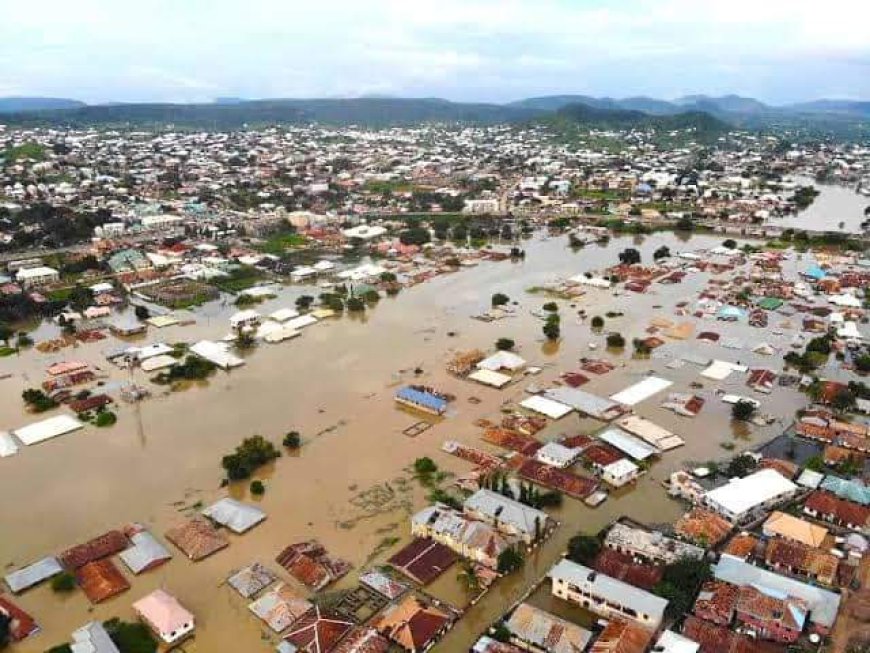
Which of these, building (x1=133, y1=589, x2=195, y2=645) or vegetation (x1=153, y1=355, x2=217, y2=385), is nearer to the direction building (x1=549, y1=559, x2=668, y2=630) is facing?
the building

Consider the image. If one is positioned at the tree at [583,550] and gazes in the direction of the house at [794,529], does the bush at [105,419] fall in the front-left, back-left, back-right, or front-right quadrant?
back-left

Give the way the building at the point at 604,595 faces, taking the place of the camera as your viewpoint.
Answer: facing the viewer and to the left of the viewer

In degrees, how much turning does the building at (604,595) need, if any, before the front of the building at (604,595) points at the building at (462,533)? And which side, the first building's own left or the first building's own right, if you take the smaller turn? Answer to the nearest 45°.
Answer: approximately 45° to the first building's own right

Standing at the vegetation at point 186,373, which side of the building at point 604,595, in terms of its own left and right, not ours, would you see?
right

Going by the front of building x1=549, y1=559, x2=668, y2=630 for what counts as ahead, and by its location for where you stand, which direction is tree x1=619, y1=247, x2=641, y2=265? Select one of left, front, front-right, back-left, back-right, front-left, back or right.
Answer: back-right

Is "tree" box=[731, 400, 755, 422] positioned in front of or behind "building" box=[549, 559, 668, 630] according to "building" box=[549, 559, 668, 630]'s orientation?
behind

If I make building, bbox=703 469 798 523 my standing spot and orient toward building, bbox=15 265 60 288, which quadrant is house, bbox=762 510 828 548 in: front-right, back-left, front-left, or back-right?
back-left

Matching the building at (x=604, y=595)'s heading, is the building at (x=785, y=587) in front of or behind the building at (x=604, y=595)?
behind

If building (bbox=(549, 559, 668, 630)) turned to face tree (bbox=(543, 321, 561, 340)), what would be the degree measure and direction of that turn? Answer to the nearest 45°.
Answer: approximately 135° to its right

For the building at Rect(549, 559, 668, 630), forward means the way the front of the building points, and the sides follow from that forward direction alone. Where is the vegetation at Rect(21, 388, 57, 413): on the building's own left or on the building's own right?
on the building's own right

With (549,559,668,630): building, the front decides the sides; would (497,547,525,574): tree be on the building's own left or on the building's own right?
on the building's own right

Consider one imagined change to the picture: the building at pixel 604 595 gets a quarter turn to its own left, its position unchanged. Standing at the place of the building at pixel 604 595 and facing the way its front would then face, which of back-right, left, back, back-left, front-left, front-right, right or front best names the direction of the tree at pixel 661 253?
back-left
